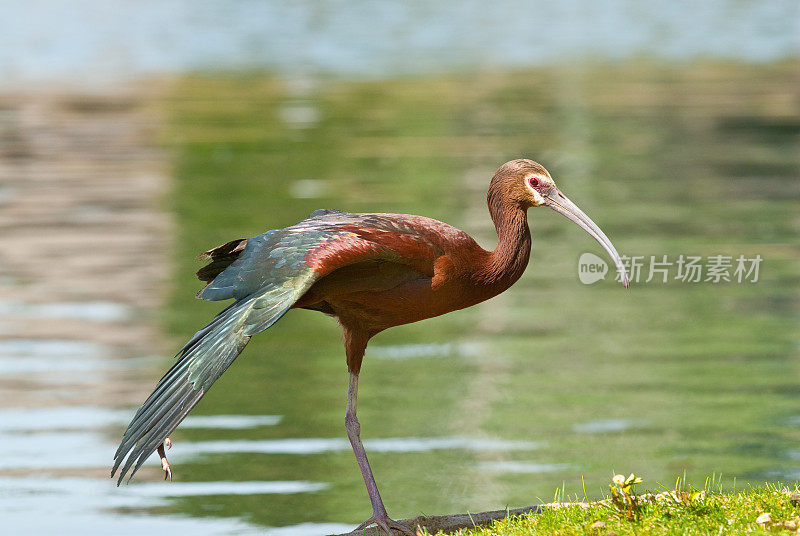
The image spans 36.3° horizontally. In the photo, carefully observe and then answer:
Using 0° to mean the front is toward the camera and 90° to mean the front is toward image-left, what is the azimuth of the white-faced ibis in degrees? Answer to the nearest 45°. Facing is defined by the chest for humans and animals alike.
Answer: approximately 270°
